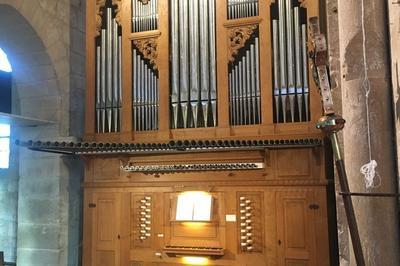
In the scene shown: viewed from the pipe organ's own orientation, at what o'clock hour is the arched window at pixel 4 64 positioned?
The arched window is roughly at 4 o'clock from the pipe organ.

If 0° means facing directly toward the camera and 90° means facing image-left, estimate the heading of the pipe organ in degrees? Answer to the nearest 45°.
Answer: approximately 0°
